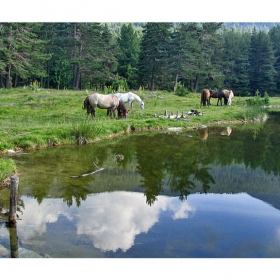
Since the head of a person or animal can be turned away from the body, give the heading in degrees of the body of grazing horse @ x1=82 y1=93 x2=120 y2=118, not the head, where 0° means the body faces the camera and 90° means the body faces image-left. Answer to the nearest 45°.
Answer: approximately 270°

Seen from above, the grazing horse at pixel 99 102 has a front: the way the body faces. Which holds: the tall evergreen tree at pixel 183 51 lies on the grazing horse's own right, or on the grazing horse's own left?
on the grazing horse's own left

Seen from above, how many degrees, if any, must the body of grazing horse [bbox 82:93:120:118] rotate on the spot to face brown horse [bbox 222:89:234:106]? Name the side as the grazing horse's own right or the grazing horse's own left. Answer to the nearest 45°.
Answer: approximately 45° to the grazing horse's own left

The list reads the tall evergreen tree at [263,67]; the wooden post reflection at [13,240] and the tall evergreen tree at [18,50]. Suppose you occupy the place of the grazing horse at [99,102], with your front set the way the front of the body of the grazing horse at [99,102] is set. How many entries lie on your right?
1

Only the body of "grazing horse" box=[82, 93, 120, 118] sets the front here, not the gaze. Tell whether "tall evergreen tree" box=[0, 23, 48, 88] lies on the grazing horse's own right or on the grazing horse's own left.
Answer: on the grazing horse's own left

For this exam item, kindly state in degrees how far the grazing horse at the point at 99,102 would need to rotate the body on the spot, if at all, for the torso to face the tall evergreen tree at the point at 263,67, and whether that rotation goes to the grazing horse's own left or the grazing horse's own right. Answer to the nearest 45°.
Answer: approximately 45° to the grazing horse's own left

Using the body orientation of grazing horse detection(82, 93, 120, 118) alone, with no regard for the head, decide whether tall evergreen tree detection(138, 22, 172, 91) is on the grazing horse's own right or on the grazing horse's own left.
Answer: on the grazing horse's own left

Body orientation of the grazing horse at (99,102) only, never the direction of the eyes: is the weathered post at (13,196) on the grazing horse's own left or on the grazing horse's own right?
on the grazing horse's own right
